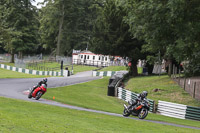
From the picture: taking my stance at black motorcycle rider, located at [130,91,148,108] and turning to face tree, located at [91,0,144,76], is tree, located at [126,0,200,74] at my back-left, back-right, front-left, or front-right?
front-right

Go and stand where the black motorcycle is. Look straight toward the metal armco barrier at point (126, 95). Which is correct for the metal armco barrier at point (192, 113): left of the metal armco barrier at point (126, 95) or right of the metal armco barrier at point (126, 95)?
right

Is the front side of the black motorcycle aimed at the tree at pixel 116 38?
no
